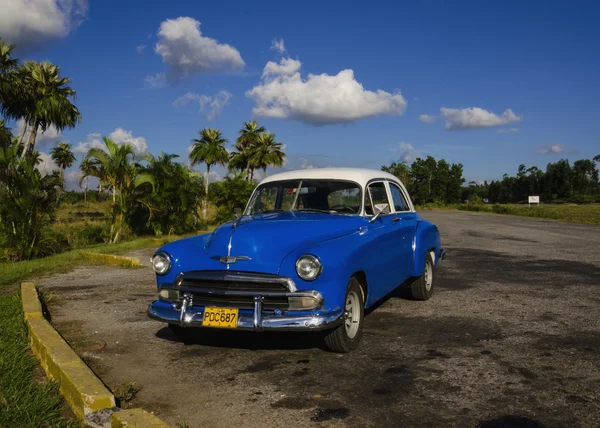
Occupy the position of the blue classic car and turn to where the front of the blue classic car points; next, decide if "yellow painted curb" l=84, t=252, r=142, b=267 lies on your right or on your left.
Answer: on your right

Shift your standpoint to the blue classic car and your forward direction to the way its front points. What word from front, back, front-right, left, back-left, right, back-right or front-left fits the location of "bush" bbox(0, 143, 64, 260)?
right

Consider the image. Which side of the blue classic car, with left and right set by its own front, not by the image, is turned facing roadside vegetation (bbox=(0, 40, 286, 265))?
right

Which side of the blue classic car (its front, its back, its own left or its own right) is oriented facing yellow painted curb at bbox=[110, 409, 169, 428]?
front

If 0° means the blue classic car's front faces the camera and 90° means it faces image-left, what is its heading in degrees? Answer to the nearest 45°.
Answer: approximately 45°

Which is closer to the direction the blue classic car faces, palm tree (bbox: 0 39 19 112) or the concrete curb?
the concrete curb

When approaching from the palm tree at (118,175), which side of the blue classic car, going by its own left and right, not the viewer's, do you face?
right
